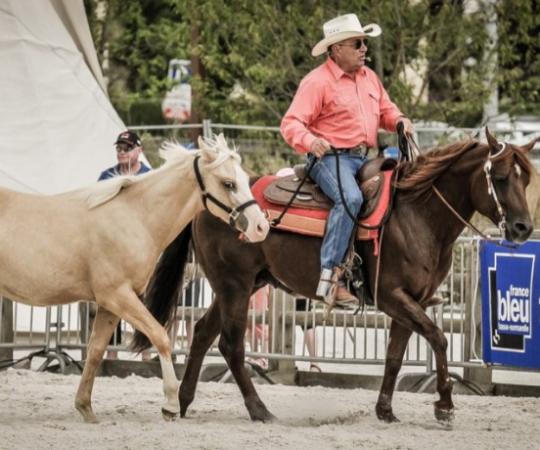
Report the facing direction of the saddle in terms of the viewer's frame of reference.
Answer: facing to the right of the viewer

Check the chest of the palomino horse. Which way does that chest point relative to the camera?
to the viewer's right

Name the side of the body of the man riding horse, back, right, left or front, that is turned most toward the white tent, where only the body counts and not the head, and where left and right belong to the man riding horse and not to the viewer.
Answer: back

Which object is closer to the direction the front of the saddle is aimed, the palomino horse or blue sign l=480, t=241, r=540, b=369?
the blue sign

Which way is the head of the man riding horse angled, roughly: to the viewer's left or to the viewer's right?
to the viewer's right

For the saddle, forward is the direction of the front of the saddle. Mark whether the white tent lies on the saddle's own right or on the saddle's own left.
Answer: on the saddle's own left

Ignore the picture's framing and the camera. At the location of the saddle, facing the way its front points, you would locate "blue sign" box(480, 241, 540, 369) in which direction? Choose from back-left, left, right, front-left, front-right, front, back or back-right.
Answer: front-left

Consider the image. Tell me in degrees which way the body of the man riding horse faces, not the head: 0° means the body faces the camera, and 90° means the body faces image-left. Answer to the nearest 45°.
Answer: approximately 315°
